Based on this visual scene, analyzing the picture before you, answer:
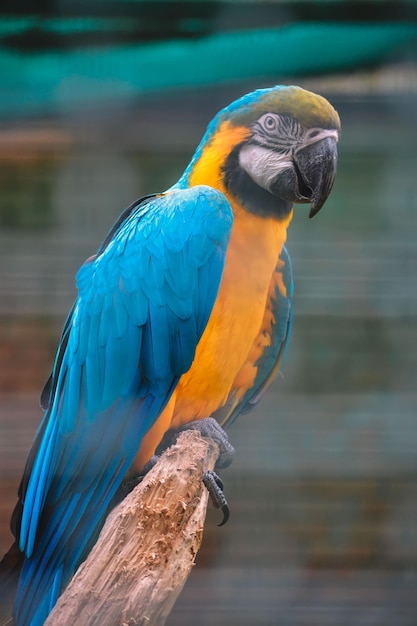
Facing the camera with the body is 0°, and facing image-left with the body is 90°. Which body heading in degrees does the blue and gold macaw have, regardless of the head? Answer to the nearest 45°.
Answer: approximately 315°
